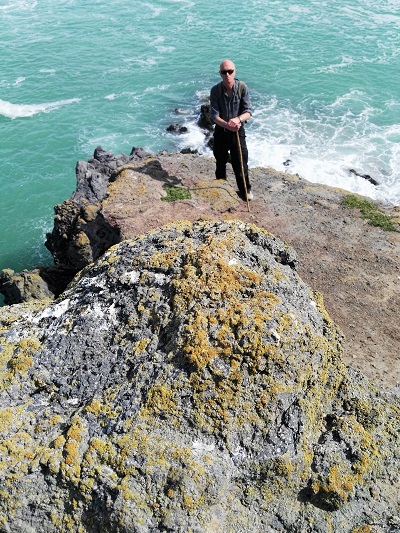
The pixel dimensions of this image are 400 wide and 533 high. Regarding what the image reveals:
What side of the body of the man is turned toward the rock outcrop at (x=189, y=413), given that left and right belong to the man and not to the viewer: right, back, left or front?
front

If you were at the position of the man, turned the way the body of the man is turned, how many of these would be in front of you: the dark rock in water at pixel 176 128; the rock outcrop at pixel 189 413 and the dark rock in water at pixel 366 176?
1

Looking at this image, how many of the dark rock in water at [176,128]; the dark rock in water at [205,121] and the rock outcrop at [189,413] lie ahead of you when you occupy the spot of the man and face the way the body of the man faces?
1

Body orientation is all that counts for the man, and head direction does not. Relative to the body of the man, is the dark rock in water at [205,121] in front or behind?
behind

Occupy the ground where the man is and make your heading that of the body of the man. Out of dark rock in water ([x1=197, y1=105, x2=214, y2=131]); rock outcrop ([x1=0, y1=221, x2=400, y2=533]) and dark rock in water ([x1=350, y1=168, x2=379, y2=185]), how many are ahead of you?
1

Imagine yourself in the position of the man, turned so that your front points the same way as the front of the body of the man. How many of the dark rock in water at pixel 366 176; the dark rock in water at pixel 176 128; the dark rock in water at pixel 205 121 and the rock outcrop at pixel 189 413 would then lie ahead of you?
1

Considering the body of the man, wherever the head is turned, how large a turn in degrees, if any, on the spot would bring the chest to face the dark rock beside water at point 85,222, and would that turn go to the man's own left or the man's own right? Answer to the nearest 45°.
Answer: approximately 135° to the man's own right

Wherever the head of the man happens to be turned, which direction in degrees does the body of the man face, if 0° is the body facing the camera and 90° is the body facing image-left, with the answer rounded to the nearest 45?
approximately 0°

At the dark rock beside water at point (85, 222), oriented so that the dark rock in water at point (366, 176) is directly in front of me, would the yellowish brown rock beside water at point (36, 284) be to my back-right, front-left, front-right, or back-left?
back-right

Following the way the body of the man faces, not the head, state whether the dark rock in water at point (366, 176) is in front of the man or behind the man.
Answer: behind

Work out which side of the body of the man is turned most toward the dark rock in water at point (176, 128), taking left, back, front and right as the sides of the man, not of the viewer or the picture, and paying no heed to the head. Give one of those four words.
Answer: back
